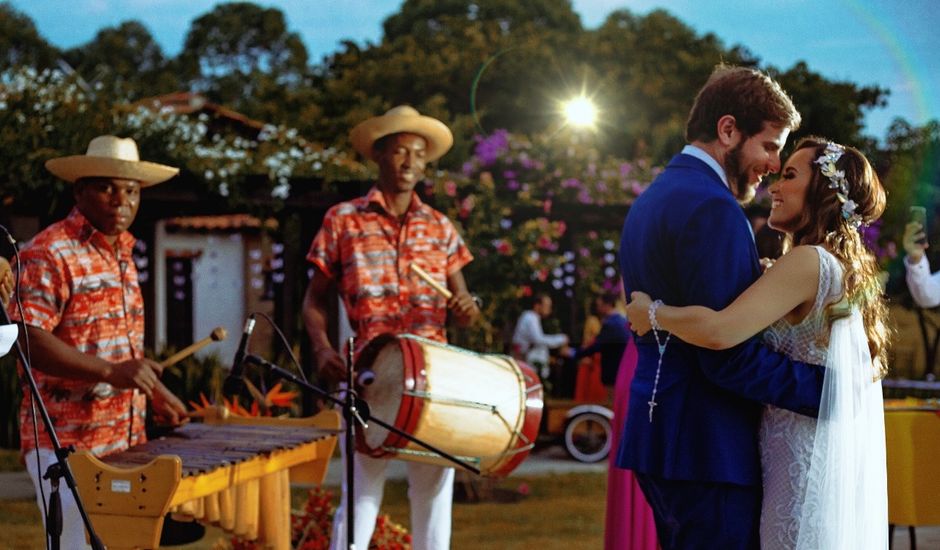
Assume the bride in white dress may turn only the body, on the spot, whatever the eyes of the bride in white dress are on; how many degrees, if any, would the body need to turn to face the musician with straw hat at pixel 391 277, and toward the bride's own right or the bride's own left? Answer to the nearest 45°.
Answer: approximately 45° to the bride's own right

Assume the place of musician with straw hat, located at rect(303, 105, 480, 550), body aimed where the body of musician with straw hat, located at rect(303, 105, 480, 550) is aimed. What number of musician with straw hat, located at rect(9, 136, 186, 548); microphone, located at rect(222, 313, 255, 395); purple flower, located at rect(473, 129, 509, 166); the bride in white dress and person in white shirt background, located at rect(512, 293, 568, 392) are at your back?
2

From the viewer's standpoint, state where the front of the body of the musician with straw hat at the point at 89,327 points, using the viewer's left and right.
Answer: facing the viewer and to the right of the viewer

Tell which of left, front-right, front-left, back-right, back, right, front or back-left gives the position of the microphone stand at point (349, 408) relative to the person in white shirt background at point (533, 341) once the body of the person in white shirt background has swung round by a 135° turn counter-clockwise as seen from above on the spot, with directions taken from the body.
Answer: back-left

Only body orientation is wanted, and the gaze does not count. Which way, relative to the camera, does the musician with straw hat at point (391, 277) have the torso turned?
toward the camera

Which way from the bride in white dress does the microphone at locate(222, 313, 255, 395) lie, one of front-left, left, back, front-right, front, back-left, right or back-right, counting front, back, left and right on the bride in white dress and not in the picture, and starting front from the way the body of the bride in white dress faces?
front

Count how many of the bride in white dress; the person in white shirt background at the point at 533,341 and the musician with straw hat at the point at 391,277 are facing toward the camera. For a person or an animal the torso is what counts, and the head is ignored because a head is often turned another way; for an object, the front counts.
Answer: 1

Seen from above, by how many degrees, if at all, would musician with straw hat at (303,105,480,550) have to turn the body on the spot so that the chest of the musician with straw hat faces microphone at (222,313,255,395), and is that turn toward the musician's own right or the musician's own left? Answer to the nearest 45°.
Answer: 0° — they already face it

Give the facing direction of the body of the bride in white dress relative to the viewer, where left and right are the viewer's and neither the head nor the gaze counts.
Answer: facing to the left of the viewer

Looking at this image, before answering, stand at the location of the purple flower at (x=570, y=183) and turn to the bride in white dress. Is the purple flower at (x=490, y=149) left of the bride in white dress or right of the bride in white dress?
right

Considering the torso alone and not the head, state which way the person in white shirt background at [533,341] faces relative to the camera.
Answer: to the viewer's right

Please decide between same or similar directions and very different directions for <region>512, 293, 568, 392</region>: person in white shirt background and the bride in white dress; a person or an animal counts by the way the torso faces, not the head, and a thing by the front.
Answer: very different directions

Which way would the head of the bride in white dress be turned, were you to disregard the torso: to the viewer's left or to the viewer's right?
to the viewer's left

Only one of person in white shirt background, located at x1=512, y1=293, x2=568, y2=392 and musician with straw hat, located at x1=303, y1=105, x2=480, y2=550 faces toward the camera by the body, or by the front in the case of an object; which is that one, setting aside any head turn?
the musician with straw hat
